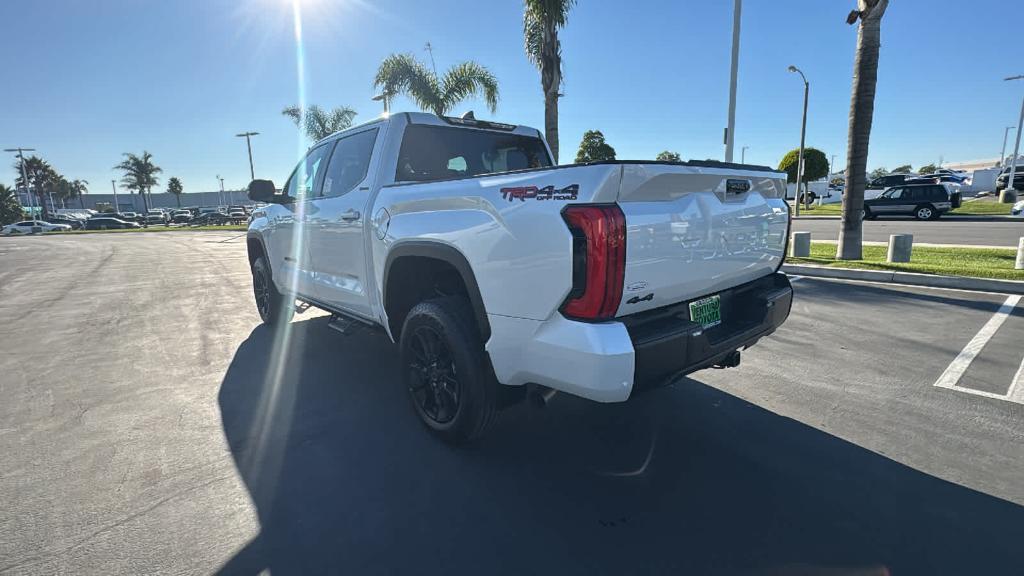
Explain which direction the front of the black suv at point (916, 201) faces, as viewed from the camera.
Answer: facing to the left of the viewer

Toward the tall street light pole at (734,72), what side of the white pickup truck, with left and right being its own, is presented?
right

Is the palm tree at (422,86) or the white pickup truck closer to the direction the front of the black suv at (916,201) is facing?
the palm tree

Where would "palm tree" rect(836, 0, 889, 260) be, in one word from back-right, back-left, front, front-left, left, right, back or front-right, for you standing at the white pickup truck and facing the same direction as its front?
right

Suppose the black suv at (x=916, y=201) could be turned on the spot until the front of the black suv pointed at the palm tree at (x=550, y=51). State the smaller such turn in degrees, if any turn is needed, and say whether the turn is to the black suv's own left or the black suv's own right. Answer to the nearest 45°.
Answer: approximately 45° to the black suv's own left

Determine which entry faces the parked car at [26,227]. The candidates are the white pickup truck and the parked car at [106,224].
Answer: the white pickup truck

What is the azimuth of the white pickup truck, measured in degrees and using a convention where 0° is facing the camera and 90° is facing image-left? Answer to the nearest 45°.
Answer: approximately 135°

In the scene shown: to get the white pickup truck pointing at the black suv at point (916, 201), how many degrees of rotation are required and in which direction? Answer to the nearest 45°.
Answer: approximately 90° to its right

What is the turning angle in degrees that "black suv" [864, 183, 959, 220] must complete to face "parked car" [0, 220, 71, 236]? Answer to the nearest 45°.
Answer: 0° — it already faces it

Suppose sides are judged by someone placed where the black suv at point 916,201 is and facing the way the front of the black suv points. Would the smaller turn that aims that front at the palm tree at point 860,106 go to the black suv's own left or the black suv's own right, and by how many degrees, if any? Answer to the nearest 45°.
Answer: approximately 90° to the black suv's own left
